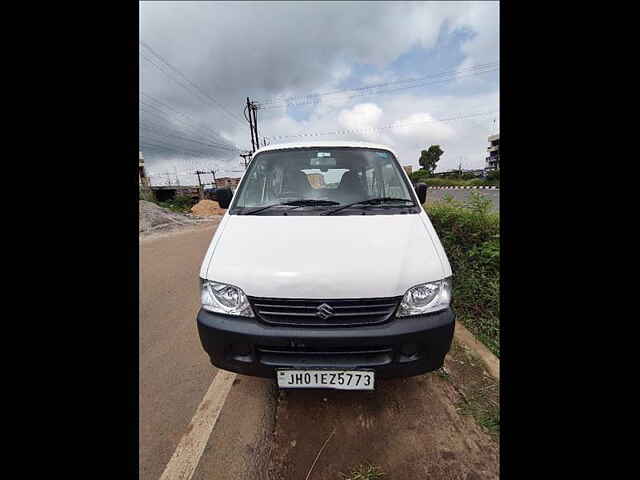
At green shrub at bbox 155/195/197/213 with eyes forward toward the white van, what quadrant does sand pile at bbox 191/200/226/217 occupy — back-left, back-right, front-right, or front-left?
front-left

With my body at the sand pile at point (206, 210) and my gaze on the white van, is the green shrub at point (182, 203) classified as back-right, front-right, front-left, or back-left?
back-right

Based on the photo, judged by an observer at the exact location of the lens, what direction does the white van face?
facing the viewer

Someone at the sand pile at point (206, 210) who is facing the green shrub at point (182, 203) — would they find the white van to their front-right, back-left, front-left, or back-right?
back-left

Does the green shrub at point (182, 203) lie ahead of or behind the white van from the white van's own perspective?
behind

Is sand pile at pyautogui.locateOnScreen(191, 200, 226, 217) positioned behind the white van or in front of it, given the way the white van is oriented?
behind
